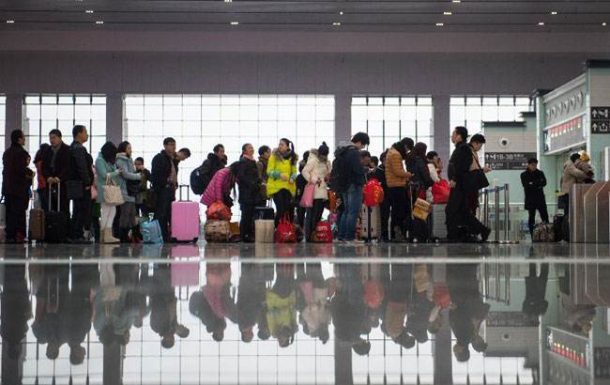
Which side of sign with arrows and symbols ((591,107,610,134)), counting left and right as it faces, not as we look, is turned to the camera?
front

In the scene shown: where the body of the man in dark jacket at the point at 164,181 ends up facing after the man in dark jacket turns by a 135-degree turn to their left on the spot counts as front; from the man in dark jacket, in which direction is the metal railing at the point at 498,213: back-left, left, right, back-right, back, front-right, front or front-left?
right

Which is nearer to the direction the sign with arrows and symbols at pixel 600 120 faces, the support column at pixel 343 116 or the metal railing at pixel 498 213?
the metal railing

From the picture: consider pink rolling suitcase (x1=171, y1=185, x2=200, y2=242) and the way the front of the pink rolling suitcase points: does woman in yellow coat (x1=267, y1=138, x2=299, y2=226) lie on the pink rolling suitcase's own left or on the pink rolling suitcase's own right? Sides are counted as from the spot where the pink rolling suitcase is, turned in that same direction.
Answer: on the pink rolling suitcase's own left

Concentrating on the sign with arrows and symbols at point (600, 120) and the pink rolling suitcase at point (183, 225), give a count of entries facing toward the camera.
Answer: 2

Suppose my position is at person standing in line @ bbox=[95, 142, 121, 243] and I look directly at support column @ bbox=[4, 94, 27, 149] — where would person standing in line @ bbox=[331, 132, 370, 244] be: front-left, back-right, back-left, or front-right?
back-right

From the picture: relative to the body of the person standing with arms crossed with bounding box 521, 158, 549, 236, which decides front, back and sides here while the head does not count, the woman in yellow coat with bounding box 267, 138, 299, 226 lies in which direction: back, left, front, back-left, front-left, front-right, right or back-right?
front-right

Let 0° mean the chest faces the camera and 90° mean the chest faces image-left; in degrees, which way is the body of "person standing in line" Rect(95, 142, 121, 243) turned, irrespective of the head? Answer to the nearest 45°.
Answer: approximately 270°

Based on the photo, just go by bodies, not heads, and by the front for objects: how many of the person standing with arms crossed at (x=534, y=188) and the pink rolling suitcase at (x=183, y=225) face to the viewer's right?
0

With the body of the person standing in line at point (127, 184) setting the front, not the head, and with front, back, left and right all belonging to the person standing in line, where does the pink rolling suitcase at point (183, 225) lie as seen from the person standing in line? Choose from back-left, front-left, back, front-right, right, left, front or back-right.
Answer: front-left
